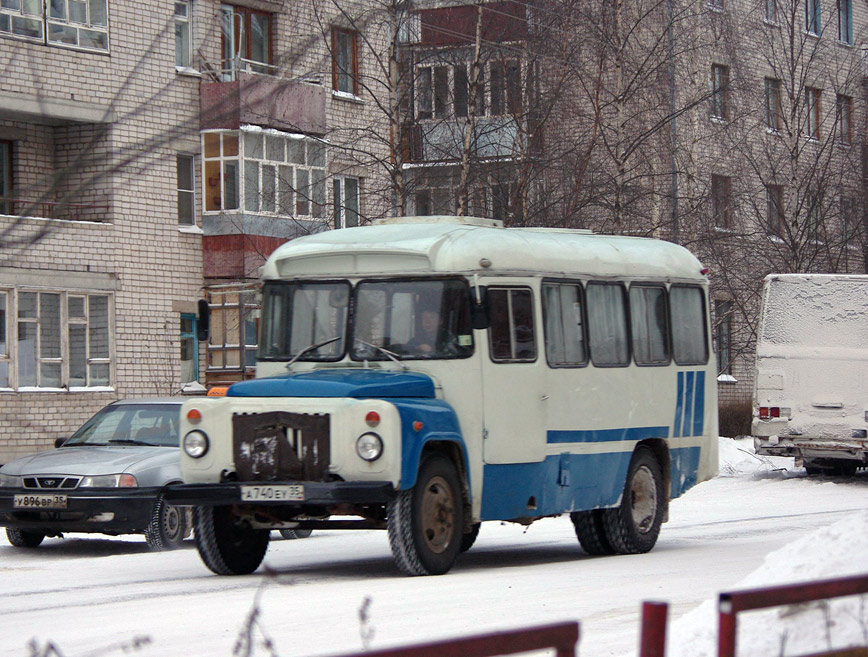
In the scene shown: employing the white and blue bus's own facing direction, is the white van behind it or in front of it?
behind

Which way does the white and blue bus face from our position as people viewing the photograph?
facing the viewer and to the left of the viewer

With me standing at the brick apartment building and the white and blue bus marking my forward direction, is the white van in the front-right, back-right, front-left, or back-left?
front-left

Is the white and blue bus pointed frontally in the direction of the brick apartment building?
no

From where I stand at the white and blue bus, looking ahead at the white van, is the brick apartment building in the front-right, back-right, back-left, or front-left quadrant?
front-left
